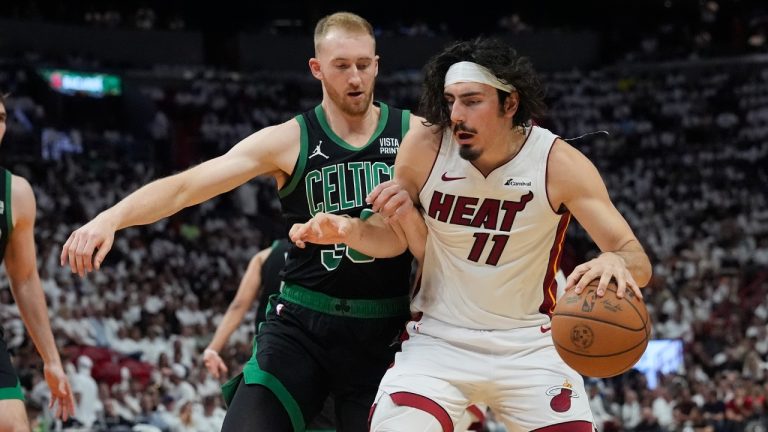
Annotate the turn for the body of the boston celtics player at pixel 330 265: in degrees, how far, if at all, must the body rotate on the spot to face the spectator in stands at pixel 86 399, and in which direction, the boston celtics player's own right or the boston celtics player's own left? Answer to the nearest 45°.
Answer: approximately 180°

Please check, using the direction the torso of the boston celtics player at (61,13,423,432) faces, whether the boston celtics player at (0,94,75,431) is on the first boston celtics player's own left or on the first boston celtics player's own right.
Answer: on the first boston celtics player's own right

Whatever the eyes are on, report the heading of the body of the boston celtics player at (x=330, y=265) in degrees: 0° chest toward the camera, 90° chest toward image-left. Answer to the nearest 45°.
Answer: approximately 0°
